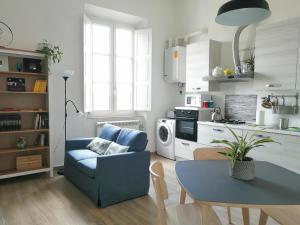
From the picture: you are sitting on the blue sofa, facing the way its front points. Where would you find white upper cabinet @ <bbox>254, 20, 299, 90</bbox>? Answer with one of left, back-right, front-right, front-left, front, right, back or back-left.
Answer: back-left

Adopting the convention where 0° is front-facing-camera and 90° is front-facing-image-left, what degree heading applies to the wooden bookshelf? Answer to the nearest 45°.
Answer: approximately 315°

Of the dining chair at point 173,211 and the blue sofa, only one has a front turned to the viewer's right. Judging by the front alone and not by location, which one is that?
the dining chair

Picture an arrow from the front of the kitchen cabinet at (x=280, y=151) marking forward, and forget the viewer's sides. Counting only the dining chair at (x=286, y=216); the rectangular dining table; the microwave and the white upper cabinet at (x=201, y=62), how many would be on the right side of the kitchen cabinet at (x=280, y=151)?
2

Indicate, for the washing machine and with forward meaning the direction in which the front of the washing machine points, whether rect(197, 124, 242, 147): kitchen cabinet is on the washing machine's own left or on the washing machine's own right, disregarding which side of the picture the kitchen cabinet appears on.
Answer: on the washing machine's own left

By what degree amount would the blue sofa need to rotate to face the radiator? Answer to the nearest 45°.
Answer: approximately 135° to its right

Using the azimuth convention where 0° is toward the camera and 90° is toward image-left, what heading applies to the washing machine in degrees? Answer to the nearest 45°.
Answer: approximately 45°

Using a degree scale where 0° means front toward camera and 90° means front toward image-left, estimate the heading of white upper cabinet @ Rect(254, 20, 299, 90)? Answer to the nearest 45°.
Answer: approximately 45°

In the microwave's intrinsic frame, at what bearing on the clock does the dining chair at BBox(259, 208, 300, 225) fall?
The dining chair is roughly at 10 o'clock from the microwave.
